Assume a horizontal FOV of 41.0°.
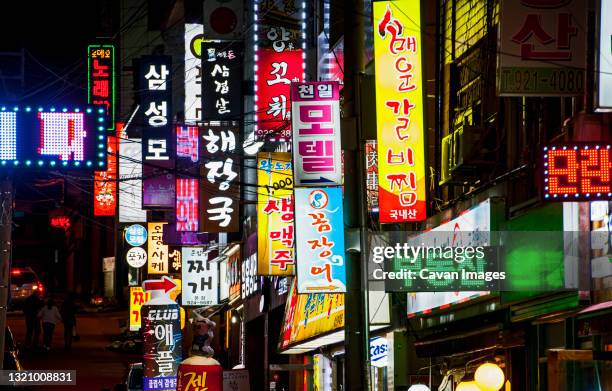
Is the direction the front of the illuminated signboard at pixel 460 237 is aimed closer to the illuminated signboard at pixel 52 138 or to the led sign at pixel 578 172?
the illuminated signboard

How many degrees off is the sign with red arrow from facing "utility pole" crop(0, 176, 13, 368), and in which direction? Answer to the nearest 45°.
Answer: approximately 45° to its right

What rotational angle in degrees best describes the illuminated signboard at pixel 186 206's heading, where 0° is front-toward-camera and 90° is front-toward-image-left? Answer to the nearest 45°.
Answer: approximately 0°

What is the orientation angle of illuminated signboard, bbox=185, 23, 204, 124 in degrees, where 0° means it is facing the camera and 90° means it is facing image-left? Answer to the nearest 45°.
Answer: approximately 0°
